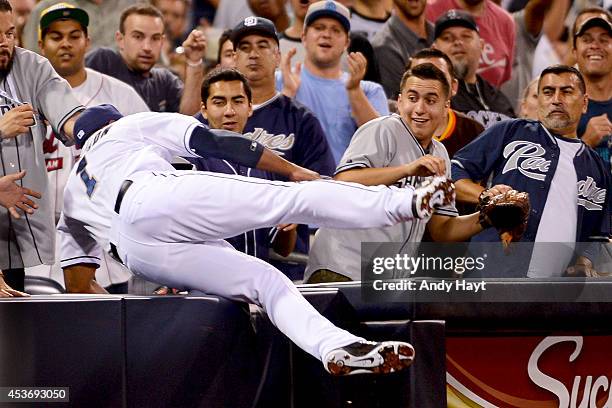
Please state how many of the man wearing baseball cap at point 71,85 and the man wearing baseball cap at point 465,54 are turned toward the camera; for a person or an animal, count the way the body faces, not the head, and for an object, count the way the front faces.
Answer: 2

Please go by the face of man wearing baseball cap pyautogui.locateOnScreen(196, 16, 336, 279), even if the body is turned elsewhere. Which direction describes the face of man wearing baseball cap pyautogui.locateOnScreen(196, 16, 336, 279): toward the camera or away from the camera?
toward the camera

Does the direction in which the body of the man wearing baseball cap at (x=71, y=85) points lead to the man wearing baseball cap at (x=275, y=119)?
no

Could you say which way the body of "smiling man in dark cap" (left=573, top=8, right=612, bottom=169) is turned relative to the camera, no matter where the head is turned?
toward the camera

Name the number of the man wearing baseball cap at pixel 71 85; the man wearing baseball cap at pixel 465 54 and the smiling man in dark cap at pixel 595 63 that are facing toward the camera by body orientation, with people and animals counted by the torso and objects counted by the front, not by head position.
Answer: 3

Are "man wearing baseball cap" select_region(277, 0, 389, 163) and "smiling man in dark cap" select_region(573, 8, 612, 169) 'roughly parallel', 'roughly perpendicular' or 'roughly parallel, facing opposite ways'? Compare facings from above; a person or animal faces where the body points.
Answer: roughly parallel

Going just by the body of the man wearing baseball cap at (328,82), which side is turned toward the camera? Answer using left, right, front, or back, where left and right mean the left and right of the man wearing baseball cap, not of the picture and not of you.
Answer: front

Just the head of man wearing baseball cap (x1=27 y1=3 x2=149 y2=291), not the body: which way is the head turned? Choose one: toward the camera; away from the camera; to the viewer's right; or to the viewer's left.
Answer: toward the camera

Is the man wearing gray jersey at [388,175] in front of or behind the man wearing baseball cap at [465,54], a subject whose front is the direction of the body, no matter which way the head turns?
in front

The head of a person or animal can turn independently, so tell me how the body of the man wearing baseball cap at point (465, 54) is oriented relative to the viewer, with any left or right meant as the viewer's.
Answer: facing the viewer

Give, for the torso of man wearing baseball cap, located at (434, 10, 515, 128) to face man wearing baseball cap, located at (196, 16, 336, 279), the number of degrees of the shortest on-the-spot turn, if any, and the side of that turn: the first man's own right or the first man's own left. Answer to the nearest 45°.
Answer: approximately 45° to the first man's own right

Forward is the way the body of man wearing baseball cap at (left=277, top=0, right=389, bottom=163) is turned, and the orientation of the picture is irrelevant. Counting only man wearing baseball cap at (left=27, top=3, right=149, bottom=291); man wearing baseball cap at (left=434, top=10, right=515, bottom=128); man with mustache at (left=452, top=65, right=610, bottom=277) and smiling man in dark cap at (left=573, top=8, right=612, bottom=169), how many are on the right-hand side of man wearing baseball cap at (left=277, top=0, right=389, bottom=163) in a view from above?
1

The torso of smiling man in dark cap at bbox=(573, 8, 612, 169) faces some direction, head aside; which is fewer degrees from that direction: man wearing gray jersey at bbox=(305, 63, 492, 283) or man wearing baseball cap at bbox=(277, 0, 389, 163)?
the man wearing gray jersey

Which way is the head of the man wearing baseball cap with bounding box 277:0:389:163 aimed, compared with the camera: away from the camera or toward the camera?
toward the camera

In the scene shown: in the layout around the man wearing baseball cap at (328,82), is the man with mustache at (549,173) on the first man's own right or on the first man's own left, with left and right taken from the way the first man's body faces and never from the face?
on the first man's own left

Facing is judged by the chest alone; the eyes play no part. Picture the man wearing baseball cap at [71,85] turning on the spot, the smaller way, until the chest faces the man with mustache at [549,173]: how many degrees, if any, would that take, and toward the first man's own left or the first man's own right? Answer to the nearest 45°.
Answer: approximately 45° to the first man's own left

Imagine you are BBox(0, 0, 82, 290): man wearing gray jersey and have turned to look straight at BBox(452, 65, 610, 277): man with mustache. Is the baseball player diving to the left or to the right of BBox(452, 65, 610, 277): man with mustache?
right

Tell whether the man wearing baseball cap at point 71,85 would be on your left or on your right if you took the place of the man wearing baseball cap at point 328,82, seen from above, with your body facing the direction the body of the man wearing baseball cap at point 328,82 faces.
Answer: on your right
